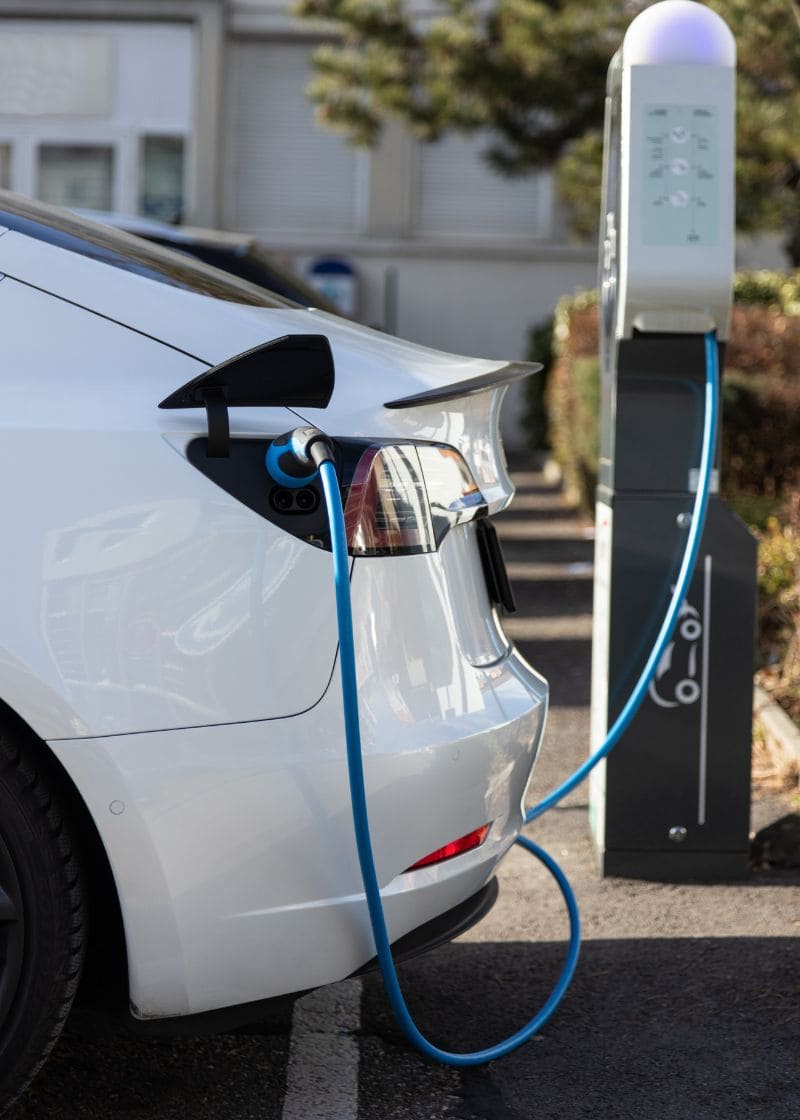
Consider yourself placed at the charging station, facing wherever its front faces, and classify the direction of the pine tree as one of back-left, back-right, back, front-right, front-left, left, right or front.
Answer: back

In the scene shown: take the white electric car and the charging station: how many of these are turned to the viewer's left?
1

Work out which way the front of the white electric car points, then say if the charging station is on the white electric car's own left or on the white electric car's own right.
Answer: on the white electric car's own right

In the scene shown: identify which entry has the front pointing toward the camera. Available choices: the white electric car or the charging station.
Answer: the charging station

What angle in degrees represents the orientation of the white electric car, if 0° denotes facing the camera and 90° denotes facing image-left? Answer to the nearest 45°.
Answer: approximately 90°

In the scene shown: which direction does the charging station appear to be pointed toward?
toward the camera
